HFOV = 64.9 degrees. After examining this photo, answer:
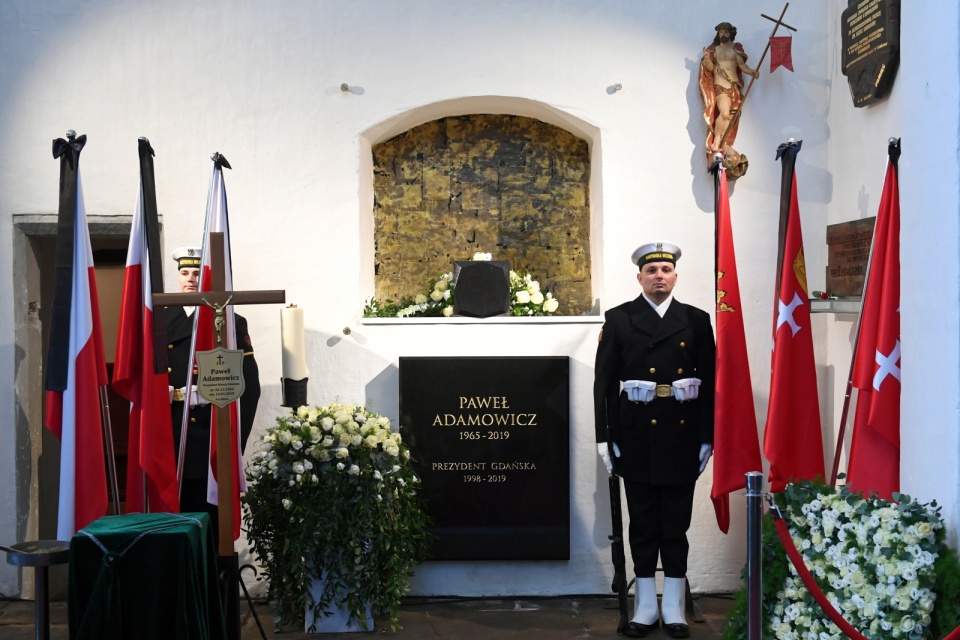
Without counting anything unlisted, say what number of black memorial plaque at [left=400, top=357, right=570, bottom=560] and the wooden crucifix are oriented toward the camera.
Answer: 2

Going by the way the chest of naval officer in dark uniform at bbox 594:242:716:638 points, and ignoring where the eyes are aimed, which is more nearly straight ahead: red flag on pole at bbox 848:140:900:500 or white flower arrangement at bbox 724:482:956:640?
the white flower arrangement

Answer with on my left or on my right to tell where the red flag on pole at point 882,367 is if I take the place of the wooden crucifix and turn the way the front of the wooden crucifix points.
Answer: on my left

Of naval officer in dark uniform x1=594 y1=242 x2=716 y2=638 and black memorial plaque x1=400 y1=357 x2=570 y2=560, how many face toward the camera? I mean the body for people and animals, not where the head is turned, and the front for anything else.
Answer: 2

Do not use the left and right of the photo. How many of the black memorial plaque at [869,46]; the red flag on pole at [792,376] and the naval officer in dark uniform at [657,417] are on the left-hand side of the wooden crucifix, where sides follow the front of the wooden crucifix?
3

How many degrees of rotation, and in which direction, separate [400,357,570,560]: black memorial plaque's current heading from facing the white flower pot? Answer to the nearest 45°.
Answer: approximately 45° to its right
